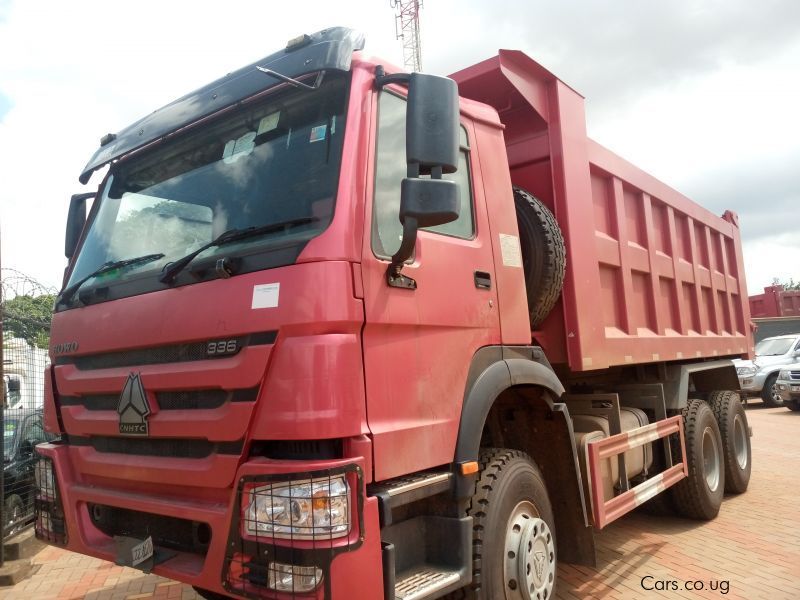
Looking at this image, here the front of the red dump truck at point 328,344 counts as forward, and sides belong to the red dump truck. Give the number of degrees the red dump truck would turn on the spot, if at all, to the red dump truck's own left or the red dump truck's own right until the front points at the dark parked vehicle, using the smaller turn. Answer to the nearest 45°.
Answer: approximately 90° to the red dump truck's own right

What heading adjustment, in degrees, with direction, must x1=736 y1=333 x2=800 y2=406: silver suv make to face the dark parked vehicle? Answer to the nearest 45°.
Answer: approximately 45° to its left

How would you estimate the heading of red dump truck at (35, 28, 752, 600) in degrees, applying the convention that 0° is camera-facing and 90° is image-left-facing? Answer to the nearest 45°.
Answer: approximately 45°

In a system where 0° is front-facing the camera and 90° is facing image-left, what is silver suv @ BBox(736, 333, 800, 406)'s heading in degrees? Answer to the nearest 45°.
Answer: approximately 45°

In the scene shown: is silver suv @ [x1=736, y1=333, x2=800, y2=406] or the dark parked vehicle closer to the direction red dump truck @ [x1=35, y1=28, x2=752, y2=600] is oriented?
the dark parked vehicle
